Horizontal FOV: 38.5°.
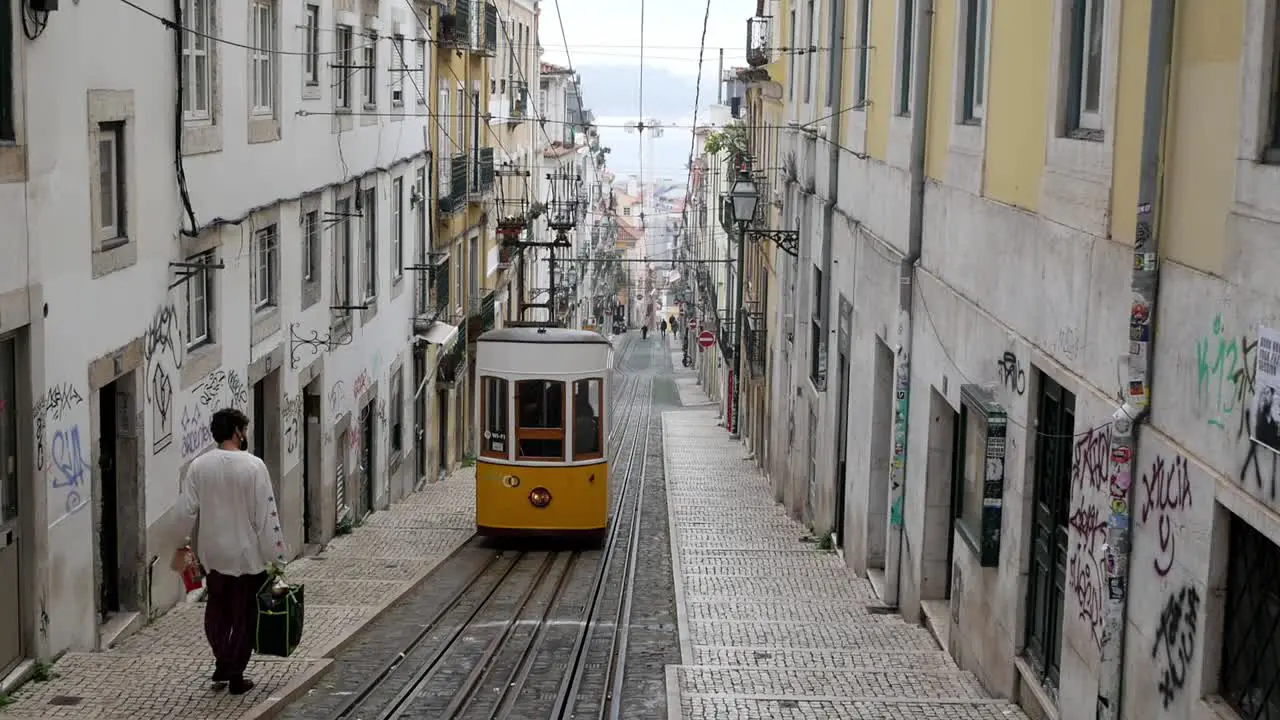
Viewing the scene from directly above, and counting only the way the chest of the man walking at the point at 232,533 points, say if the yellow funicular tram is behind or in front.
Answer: in front

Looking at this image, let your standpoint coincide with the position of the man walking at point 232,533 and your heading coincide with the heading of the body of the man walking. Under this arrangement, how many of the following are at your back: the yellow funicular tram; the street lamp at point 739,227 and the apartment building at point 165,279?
0

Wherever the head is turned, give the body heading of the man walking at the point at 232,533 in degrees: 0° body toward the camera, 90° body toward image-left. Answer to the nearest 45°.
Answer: approximately 180°

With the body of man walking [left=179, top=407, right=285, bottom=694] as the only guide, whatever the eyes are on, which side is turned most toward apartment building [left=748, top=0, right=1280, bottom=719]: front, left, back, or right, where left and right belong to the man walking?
right
